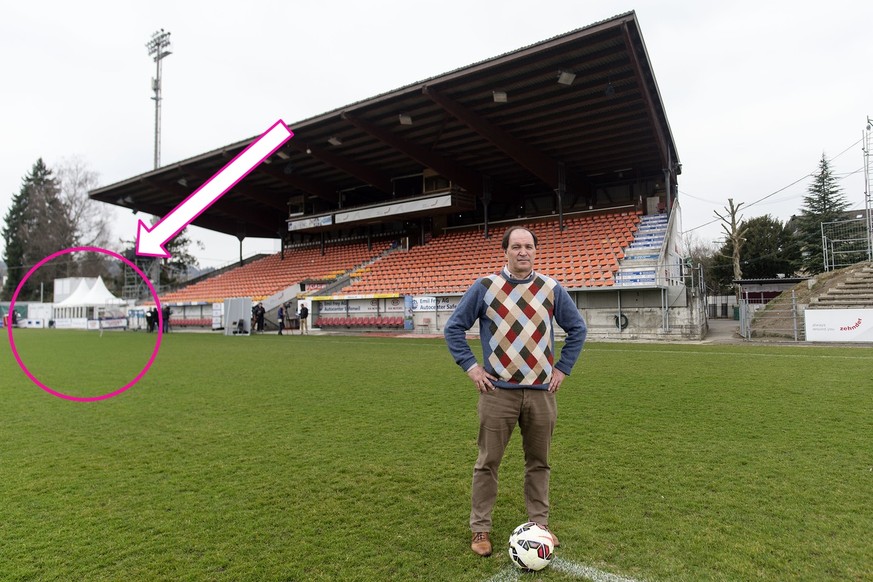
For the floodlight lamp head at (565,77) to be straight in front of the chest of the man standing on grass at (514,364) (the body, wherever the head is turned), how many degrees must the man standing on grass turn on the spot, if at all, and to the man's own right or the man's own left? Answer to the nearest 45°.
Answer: approximately 180°

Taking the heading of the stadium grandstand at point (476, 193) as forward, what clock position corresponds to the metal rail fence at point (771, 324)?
The metal rail fence is roughly at 9 o'clock from the stadium grandstand.

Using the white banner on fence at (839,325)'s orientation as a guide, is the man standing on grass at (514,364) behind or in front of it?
in front

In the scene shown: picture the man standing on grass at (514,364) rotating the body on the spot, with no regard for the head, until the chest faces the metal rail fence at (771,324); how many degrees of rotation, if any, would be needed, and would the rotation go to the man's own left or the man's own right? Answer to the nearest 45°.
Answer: approximately 135° to the man's own left

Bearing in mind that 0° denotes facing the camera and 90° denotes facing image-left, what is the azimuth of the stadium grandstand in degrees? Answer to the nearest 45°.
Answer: approximately 45°

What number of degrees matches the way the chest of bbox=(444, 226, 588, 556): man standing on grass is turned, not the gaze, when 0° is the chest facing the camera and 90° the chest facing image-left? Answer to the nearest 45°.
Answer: approximately 0°

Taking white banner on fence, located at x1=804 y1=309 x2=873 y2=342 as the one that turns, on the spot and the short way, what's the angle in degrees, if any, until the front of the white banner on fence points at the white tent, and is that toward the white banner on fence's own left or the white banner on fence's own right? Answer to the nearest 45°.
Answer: approximately 90° to the white banner on fence's own right

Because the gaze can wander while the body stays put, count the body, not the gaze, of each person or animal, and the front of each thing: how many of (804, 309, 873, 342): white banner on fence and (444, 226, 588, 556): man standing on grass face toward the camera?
2

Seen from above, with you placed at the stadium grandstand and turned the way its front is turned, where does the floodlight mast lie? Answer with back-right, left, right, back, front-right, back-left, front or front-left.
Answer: right

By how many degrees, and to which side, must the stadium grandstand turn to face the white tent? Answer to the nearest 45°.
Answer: approximately 45° to its right
